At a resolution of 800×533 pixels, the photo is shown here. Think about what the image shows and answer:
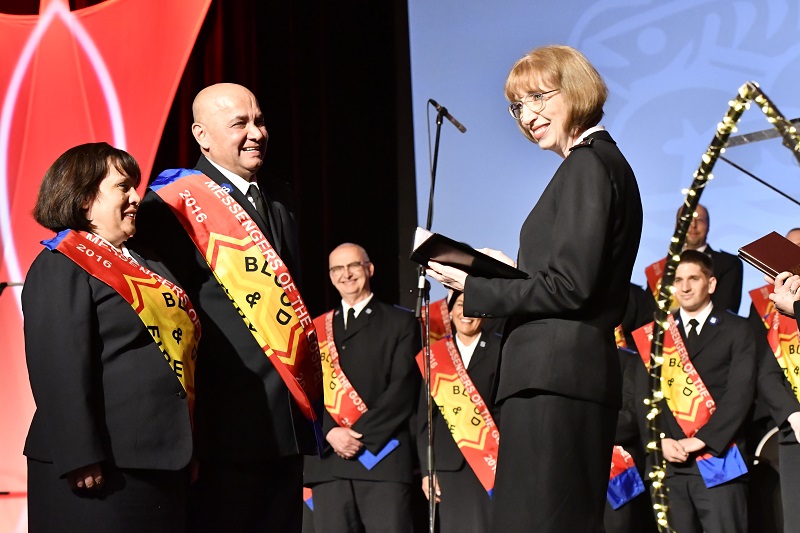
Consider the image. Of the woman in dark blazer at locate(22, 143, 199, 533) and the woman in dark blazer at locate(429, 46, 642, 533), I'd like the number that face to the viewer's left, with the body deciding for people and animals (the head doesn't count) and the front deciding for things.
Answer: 1

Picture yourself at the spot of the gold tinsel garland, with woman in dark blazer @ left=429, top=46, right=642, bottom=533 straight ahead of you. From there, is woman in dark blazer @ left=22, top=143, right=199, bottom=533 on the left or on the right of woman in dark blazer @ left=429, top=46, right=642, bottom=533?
right

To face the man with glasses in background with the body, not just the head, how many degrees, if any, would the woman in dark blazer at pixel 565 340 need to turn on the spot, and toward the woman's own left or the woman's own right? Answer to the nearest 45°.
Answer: approximately 90° to the woman's own right

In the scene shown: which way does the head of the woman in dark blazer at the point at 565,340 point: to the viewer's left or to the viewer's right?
to the viewer's left

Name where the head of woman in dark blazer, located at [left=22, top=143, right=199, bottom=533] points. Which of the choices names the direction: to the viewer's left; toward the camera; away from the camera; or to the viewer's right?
to the viewer's right

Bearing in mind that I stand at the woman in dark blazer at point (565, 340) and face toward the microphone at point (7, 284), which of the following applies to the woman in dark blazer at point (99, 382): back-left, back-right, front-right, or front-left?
front-left

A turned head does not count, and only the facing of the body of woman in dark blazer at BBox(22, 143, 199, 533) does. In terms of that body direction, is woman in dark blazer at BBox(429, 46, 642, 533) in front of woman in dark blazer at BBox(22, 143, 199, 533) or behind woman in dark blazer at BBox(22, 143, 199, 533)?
in front

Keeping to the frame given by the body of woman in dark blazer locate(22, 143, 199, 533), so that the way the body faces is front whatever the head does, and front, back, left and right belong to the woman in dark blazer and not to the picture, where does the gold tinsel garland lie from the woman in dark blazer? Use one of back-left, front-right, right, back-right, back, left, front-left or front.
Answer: front

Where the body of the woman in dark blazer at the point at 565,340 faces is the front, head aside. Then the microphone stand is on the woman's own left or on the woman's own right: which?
on the woman's own right

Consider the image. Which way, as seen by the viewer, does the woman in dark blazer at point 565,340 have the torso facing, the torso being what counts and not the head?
to the viewer's left

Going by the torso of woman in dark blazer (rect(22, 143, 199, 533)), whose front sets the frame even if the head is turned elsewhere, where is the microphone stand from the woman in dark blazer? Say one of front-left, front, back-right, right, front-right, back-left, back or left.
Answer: front-left

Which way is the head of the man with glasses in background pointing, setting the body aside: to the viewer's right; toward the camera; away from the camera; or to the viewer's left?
toward the camera

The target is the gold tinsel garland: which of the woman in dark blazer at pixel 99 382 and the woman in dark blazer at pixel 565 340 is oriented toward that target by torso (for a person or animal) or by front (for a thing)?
the woman in dark blazer at pixel 99 382

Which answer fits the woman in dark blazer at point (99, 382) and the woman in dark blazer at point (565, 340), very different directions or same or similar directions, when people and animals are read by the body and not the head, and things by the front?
very different directions
